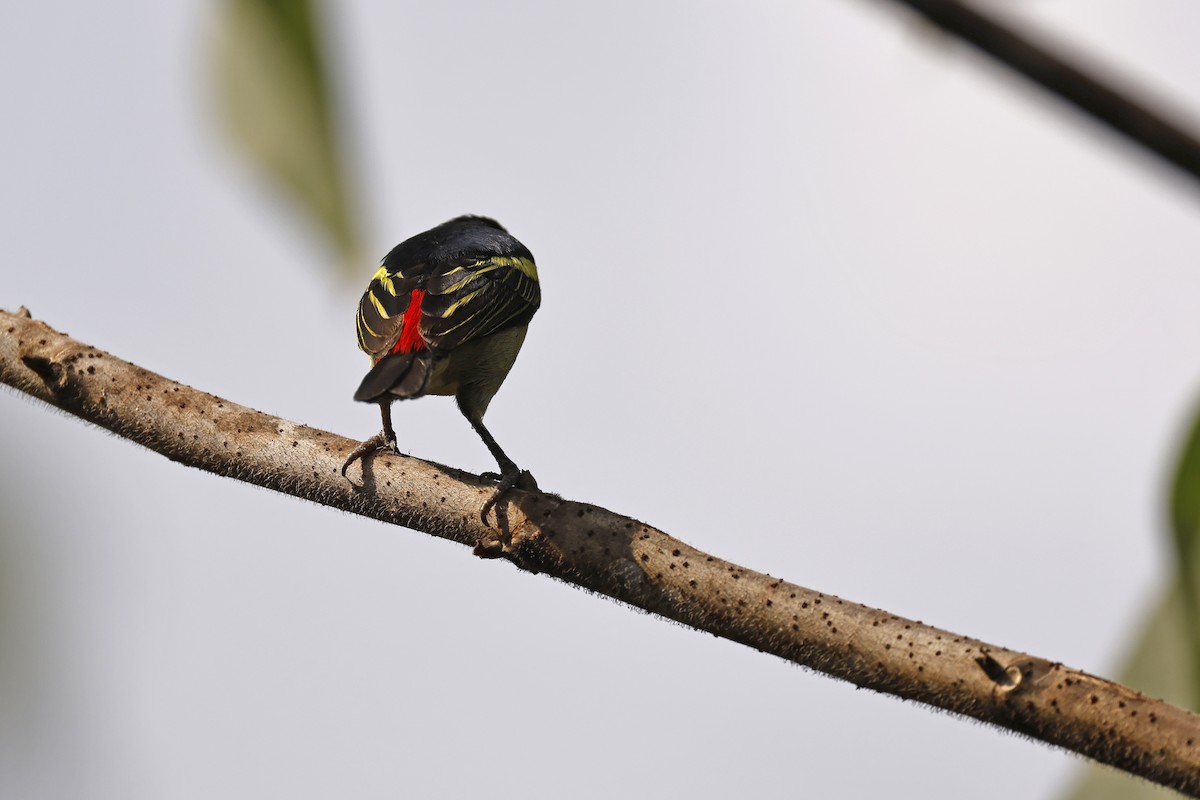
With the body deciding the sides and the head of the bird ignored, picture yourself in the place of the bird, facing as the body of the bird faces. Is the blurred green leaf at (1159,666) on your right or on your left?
on your right

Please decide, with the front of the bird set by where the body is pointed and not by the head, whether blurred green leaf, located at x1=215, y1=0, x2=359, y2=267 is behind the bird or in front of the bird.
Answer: behind

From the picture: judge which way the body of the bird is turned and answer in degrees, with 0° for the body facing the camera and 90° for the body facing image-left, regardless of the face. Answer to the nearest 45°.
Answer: approximately 225°

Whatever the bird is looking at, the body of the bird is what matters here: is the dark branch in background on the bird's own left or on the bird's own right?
on the bird's own right
